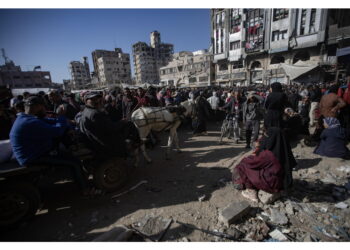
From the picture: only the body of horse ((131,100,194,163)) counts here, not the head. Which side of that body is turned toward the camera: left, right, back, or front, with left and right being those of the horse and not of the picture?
right

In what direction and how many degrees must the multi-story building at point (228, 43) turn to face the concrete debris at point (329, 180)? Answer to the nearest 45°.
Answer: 0° — it already faces it

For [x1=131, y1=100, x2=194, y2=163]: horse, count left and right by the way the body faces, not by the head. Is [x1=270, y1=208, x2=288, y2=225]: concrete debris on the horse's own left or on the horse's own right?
on the horse's own right

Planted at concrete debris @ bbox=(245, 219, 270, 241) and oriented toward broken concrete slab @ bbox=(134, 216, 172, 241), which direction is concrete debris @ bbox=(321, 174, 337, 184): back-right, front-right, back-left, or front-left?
back-right

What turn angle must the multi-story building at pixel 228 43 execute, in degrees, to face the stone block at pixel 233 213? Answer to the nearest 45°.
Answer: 0° — it already faces it

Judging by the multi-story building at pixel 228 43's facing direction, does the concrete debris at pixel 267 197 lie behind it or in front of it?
in front

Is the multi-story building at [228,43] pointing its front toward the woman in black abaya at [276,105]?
yes

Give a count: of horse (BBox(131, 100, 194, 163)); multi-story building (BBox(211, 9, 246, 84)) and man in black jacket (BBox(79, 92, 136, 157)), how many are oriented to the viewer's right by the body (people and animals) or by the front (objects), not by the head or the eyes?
2

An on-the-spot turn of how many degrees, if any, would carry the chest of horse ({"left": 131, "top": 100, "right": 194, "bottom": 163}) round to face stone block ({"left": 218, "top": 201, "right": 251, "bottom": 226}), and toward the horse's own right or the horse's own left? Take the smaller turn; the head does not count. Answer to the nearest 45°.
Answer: approximately 135° to the horse's own right

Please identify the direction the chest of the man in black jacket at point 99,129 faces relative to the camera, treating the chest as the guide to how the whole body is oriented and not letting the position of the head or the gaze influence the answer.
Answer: to the viewer's right
